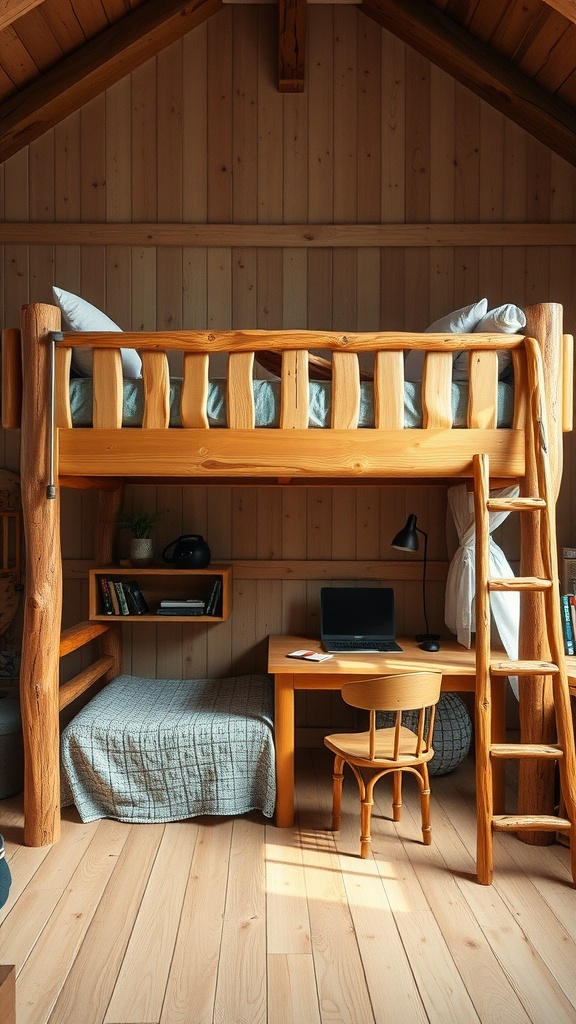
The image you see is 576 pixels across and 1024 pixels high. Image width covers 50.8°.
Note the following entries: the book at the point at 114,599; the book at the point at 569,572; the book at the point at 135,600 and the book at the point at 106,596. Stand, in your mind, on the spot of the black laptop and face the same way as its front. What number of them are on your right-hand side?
3

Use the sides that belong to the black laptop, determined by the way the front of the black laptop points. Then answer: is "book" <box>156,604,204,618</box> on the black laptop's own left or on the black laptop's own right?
on the black laptop's own right

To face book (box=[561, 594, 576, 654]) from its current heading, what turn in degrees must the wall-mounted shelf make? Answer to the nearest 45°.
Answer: approximately 90° to its left

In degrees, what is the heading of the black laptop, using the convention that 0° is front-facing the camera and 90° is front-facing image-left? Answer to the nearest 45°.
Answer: approximately 0°

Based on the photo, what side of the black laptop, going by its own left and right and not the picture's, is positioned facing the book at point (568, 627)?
left

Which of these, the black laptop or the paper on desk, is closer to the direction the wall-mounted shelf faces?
the paper on desk
